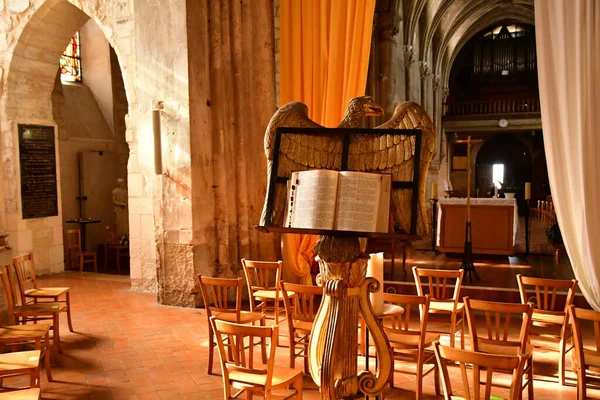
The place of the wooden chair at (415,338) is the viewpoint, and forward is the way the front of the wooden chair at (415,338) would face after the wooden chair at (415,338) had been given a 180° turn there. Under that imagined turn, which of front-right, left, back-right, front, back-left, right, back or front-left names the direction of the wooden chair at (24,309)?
front-right

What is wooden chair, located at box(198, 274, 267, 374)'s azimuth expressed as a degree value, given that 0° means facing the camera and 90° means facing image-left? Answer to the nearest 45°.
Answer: approximately 225°

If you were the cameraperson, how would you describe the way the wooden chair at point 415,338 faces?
facing away from the viewer and to the right of the viewer

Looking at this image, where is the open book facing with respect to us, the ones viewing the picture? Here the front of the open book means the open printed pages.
facing the viewer

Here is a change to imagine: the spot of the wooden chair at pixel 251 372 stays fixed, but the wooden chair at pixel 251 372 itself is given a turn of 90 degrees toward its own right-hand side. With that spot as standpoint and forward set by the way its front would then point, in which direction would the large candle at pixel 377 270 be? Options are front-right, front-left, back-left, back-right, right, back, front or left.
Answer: left

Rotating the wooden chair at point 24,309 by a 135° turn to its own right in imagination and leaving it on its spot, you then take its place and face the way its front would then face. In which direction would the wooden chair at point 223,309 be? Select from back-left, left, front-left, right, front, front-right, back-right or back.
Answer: left

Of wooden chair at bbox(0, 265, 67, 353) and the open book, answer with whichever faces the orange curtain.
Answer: the wooden chair

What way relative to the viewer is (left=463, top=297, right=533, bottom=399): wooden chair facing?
away from the camera

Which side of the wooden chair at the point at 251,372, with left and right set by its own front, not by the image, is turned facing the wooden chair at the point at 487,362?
right

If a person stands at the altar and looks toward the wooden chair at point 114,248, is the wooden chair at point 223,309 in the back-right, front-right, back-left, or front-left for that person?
front-left

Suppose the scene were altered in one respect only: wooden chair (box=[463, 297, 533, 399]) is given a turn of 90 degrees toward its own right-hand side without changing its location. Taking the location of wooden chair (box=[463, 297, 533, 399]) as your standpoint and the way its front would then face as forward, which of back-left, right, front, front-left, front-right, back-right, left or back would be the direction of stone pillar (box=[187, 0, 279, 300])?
back-left

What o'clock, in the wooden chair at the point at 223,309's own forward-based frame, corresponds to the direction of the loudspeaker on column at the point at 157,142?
The loudspeaker on column is roughly at 10 o'clock from the wooden chair.

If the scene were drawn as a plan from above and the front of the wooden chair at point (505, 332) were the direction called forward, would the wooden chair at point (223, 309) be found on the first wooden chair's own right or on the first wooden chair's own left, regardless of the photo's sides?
on the first wooden chair's own left

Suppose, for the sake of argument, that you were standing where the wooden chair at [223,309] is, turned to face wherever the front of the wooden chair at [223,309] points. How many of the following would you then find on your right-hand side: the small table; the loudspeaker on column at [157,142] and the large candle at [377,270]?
1

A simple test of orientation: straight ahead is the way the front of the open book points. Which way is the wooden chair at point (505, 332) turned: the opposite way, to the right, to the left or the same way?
the opposite way

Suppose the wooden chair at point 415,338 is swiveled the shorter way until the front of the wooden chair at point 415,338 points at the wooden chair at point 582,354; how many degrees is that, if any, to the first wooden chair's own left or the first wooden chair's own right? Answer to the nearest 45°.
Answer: approximately 45° to the first wooden chair's own right

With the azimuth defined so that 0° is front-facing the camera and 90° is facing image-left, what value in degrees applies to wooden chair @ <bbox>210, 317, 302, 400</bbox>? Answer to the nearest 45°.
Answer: approximately 225°

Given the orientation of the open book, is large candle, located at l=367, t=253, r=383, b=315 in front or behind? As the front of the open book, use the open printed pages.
behind
